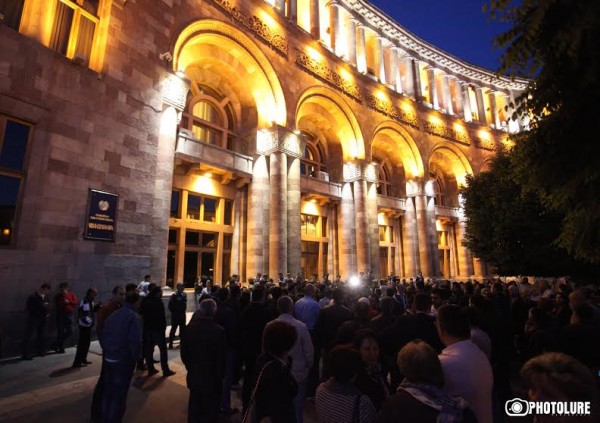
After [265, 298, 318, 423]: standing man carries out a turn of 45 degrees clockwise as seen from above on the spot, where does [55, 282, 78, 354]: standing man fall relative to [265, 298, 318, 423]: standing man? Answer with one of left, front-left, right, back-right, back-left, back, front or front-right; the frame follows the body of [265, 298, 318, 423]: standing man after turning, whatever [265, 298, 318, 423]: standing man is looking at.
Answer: left

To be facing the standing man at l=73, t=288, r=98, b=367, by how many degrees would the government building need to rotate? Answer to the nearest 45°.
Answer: approximately 45° to its right

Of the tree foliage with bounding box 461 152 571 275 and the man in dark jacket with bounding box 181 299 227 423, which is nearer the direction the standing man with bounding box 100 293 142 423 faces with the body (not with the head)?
the tree foliage

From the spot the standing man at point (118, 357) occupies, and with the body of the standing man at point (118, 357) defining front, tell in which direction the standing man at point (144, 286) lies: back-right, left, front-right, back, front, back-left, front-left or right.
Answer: front-left

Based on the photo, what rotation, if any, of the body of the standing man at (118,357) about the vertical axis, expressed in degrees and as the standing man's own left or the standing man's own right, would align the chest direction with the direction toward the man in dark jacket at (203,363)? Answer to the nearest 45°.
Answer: approximately 90° to the standing man's own right

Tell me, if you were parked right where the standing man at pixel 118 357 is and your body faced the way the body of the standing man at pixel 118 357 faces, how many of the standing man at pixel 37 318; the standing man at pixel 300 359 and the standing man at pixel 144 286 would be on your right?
1

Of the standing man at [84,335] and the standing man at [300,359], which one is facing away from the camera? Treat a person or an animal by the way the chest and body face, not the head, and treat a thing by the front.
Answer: the standing man at [300,359]

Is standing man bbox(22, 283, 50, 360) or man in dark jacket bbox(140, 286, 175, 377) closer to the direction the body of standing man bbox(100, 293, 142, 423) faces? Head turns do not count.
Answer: the man in dark jacket

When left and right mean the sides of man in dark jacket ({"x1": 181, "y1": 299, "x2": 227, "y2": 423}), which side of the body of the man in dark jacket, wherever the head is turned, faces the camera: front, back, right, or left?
back

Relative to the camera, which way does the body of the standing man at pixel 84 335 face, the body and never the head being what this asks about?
to the viewer's right

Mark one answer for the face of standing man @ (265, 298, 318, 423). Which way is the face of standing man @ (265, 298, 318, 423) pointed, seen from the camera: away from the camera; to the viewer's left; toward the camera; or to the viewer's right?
away from the camera

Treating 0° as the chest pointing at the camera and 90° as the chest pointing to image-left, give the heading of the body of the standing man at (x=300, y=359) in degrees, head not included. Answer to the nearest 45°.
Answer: approximately 180°

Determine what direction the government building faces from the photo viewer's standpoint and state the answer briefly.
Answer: facing the viewer and to the right of the viewer

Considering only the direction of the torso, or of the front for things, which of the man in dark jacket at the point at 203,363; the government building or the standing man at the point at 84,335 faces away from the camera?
the man in dark jacket

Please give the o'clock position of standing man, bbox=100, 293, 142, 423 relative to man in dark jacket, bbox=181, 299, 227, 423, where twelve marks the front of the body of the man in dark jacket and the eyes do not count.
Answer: The standing man is roughly at 10 o'clock from the man in dark jacket.

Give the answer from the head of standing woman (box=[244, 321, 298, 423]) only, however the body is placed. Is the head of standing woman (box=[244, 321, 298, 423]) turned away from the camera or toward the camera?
away from the camera

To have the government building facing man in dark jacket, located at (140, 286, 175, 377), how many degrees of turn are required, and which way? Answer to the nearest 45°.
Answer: approximately 45° to its right

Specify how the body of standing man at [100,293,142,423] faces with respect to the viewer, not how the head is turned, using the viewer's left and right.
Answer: facing away from the viewer and to the right of the viewer
